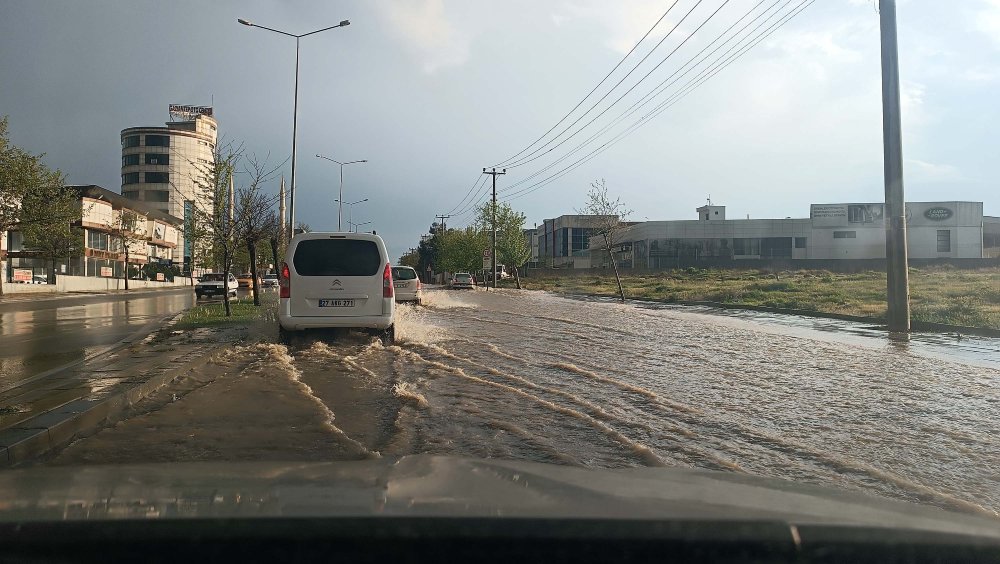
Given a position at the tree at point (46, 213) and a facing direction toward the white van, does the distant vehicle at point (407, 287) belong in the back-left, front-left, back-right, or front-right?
front-left

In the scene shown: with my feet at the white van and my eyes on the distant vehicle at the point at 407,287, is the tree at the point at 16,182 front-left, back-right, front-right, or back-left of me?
front-left

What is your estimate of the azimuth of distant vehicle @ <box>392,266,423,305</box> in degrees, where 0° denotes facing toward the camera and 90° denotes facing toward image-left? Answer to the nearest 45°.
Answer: approximately 180°

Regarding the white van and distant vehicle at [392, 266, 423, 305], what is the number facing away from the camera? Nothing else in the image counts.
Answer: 2

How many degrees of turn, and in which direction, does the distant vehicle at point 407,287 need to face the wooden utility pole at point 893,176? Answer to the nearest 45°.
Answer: approximately 135° to its right

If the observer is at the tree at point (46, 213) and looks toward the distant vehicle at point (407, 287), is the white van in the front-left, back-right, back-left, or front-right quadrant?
front-right

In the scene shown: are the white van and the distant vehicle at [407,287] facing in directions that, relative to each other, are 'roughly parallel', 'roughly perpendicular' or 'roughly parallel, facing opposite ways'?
roughly parallel

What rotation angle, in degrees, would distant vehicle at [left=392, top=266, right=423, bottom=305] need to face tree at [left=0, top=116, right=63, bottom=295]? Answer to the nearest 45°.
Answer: approximately 45° to its left

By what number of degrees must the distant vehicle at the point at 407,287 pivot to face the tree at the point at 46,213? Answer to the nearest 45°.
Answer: approximately 45° to its left

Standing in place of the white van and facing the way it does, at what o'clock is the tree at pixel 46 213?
The tree is roughly at 11 o'clock from the white van.

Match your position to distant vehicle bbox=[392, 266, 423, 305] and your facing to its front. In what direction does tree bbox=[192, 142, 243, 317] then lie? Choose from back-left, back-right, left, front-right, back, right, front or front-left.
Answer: back-left

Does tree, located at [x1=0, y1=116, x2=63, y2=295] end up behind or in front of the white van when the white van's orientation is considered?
in front

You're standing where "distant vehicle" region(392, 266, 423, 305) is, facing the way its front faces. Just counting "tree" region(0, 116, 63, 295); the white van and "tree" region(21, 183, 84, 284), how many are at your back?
1

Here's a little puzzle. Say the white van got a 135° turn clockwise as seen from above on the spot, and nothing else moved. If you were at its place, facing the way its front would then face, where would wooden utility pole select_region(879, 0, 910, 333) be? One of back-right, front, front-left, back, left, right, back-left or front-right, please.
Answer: front-left

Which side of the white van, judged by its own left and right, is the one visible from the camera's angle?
back

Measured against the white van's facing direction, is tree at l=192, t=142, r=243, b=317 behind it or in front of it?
in front
